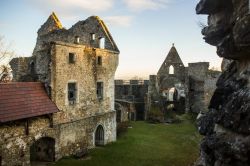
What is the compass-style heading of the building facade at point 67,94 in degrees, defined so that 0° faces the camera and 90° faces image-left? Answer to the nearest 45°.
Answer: approximately 315°

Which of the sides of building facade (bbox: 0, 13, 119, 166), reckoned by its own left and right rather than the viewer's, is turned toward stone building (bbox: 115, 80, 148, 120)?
left

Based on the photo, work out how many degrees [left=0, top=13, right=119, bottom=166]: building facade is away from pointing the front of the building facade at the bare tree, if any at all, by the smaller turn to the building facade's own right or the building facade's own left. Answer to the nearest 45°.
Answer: approximately 180°

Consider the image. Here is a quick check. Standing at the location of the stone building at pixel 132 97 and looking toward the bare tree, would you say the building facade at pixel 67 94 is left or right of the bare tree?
left

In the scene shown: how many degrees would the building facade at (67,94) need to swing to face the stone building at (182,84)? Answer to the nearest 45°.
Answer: approximately 90° to its left
